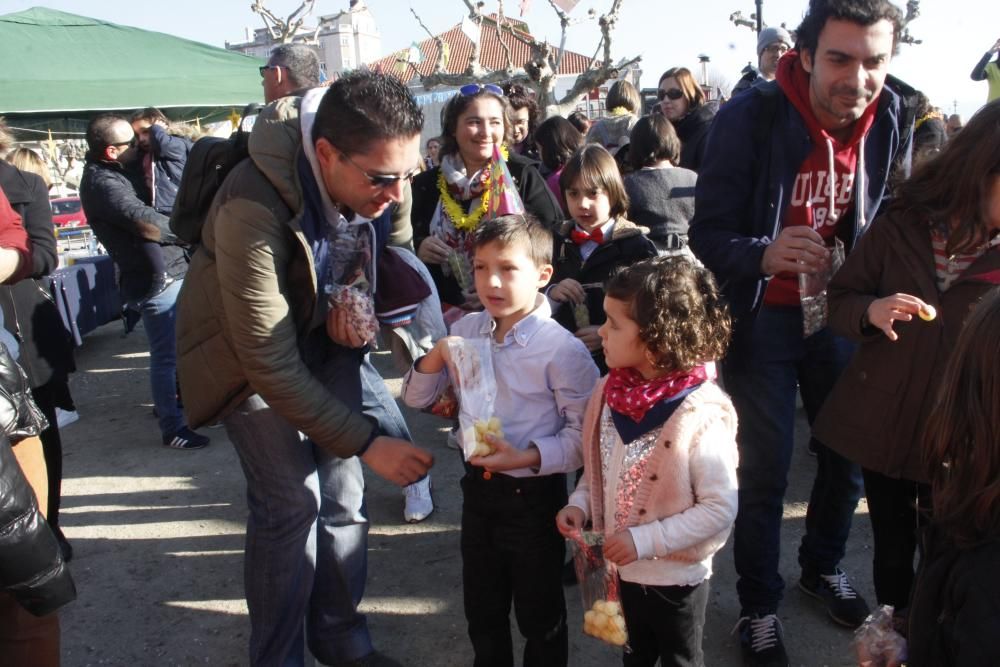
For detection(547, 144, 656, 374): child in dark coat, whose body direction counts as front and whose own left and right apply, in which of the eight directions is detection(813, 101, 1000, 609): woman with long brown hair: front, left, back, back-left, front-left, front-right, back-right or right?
left

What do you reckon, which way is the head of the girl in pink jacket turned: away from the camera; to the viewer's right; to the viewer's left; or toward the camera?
to the viewer's left

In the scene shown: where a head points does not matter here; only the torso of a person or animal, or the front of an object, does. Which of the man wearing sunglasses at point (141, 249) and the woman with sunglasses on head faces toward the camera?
the woman with sunglasses on head

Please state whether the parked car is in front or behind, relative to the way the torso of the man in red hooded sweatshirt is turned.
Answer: behind

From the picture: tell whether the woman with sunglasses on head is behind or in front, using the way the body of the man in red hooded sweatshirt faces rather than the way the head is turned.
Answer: behind

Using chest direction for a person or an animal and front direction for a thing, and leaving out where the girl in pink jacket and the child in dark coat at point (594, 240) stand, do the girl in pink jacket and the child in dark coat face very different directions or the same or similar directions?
same or similar directions

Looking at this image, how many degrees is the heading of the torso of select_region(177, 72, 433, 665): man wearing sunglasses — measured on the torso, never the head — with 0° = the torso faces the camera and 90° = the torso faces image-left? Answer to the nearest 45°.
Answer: approximately 315°

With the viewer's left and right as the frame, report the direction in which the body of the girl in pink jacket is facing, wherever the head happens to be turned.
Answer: facing the viewer and to the left of the viewer

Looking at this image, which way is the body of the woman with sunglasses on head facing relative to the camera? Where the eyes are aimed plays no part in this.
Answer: toward the camera

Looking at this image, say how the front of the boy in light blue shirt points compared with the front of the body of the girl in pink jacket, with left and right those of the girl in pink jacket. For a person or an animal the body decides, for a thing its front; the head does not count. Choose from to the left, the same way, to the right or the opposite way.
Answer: the same way

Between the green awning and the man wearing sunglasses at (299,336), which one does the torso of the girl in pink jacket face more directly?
the man wearing sunglasses

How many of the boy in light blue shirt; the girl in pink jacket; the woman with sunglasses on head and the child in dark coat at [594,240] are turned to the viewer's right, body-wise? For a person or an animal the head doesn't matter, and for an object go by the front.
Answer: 0

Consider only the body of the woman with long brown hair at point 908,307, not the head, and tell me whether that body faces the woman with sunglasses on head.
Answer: no

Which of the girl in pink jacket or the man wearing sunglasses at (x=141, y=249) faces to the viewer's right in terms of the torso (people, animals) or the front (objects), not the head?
the man wearing sunglasses

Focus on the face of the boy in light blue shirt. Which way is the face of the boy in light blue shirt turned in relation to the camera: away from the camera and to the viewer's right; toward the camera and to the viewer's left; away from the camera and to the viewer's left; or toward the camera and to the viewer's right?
toward the camera and to the viewer's left
